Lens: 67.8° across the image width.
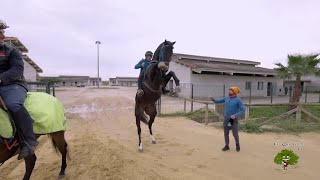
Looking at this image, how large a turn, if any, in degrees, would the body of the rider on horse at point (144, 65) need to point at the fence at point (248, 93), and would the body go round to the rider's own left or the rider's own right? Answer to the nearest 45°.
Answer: approximately 90° to the rider's own left

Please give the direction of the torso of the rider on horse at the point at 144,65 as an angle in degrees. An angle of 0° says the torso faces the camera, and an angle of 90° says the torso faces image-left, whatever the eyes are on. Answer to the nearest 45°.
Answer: approximately 315°

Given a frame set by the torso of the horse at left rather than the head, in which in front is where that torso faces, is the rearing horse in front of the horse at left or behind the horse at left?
behind

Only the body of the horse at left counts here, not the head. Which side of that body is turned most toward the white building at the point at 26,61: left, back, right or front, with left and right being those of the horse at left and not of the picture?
right

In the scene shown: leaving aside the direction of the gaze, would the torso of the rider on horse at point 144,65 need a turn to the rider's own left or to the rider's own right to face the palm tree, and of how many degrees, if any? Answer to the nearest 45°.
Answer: approximately 90° to the rider's own left

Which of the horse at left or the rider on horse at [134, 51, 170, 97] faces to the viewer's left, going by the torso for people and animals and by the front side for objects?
the horse at left

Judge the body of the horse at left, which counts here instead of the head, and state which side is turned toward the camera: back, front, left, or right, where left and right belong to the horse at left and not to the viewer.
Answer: left
